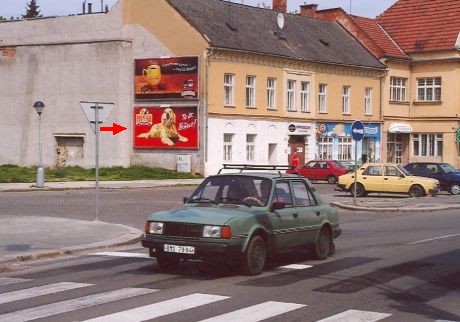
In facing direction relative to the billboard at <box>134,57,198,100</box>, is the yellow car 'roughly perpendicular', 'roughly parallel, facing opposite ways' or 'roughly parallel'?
roughly perpendicular

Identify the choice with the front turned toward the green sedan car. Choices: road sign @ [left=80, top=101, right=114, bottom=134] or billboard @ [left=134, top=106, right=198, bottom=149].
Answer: the billboard

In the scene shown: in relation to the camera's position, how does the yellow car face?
facing to the right of the viewer

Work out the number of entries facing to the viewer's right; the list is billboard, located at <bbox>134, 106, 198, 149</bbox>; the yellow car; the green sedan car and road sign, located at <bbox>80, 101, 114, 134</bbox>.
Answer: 1

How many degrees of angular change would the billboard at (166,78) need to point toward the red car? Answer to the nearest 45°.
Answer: approximately 90° to its left

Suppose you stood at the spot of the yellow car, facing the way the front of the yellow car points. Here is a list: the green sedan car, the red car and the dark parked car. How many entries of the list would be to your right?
1

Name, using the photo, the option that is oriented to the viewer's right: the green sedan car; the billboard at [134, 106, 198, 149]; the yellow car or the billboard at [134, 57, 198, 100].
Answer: the yellow car

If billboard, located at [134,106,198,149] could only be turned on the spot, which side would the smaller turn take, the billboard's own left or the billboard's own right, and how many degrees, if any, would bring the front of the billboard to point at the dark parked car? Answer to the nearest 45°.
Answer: approximately 45° to the billboard's own left

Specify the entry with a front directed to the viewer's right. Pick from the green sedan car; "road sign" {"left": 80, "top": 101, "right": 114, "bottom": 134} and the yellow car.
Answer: the yellow car

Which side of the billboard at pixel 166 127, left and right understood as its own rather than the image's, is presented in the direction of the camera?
front
